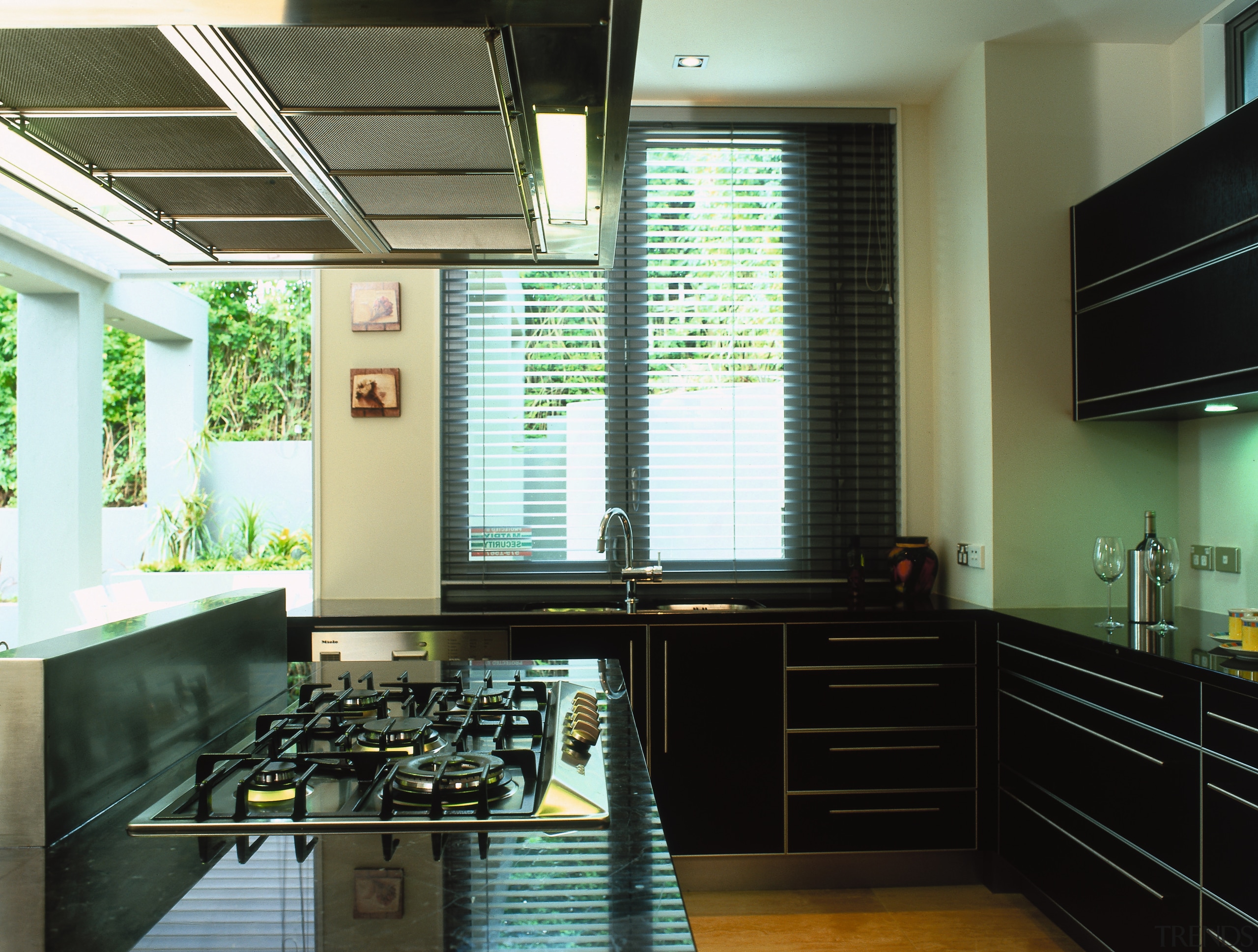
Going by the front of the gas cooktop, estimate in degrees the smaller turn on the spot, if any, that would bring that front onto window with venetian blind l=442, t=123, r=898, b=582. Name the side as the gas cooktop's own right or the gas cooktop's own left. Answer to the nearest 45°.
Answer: approximately 45° to the gas cooktop's own left

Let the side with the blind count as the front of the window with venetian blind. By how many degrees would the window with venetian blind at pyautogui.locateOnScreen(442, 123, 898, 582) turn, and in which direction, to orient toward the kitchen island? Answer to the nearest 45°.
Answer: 0° — it already faces it

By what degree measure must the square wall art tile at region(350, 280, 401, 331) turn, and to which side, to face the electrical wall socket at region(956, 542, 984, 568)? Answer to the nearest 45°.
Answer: approximately 90° to its left

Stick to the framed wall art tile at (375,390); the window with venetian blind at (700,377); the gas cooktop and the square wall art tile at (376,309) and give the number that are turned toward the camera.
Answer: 3

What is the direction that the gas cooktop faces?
to the viewer's right

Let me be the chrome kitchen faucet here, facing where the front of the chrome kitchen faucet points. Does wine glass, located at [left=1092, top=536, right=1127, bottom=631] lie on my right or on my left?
on my left

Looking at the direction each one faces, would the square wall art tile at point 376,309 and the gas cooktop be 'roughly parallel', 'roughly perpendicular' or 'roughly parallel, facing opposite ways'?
roughly perpendicular

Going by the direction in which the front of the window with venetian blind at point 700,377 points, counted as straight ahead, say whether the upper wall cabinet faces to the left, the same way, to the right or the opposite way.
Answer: to the right

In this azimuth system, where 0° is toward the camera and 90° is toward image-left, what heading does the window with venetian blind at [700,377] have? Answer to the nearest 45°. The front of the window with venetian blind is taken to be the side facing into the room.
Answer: approximately 0°
